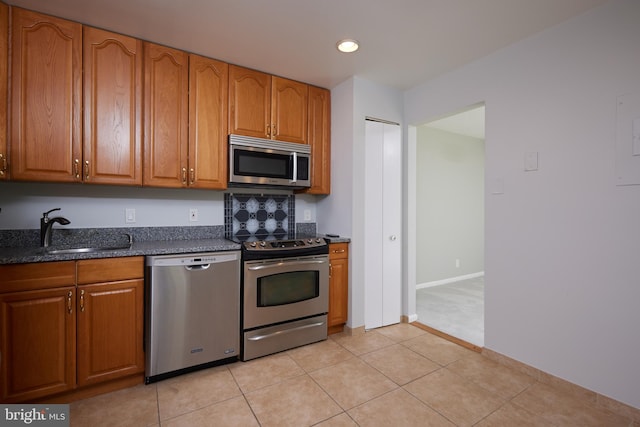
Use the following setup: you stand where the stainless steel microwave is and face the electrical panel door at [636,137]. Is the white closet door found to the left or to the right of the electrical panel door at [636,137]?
left

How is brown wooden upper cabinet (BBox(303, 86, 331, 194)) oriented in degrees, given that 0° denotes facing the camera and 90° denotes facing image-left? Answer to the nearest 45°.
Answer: approximately 315°

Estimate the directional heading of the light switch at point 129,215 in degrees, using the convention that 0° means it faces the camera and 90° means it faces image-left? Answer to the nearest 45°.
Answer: approximately 0°

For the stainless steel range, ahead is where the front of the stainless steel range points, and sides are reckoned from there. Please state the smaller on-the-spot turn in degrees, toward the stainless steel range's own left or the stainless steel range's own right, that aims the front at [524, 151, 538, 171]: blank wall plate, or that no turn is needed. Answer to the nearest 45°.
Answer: approximately 45° to the stainless steel range's own left

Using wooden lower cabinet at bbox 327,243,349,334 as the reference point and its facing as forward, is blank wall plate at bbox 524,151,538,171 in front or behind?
in front

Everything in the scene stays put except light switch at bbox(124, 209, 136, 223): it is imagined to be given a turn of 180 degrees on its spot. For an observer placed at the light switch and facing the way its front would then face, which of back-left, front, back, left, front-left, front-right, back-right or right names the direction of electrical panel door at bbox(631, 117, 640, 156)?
back-right

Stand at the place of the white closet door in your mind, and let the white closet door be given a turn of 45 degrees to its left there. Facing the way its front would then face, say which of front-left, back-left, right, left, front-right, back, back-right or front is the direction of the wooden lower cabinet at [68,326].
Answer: back-right

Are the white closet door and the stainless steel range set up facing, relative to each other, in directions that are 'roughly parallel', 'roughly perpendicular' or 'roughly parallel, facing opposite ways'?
roughly parallel

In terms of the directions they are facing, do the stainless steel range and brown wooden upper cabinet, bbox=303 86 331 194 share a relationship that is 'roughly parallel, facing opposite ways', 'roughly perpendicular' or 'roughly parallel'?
roughly parallel

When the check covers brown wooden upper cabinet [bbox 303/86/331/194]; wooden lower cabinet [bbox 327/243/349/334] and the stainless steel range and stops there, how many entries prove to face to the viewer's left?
0

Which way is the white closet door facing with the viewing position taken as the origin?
facing the viewer and to the right of the viewer

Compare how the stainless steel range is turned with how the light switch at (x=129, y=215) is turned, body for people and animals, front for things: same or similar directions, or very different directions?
same or similar directions

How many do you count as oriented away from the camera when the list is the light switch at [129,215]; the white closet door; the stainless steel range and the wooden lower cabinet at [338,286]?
0
